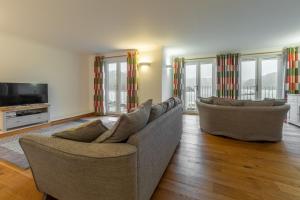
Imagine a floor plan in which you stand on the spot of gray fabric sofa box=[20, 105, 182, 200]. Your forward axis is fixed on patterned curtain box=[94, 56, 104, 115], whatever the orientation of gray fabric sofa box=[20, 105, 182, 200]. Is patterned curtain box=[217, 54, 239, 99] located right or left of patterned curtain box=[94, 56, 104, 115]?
right

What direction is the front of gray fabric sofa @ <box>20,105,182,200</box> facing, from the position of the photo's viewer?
facing away from the viewer and to the left of the viewer

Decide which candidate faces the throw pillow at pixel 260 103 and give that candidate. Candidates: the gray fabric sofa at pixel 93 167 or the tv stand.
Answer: the tv stand

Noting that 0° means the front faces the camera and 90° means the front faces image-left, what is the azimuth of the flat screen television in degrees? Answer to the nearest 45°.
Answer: approximately 315°

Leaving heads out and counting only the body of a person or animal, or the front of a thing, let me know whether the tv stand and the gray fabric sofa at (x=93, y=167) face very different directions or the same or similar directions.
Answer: very different directions

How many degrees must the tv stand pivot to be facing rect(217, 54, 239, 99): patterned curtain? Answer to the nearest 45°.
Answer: approximately 45° to its left
